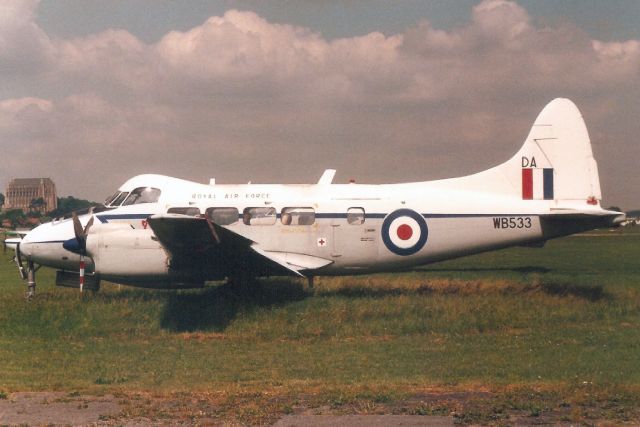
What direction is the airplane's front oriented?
to the viewer's left
